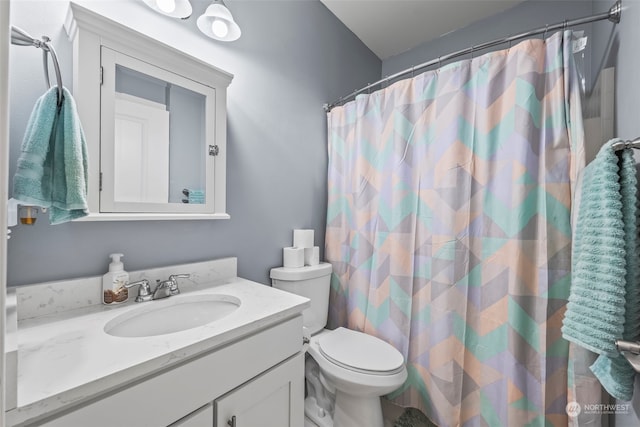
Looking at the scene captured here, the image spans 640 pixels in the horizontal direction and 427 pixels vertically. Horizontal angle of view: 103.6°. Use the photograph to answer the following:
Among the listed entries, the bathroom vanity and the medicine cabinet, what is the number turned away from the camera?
0

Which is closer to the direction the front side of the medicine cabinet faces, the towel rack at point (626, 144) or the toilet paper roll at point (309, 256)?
the towel rack

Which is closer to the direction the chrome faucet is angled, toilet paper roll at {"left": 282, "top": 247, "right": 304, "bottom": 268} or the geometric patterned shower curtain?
the geometric patterned shower curtain

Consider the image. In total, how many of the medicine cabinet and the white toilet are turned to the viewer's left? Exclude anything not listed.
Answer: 0

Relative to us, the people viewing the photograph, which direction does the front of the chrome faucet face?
facing the viewer and to the right of the viewer

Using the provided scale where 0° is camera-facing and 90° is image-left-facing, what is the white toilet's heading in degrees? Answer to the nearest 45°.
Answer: approximately 315°

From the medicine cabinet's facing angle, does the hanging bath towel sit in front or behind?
in front

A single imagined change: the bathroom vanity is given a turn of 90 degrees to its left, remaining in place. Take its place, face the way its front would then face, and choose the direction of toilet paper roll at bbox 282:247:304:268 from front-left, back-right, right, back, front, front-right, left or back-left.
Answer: front

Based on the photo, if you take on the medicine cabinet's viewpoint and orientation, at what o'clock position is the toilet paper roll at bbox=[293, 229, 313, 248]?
The toilet paper roll is roughly at 10 o'clock from the medicine cabinet.

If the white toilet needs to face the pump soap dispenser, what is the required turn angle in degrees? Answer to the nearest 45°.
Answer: approximately 90° to its right

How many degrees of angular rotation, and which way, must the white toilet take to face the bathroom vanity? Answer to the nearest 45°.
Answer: approximately 90° to its right

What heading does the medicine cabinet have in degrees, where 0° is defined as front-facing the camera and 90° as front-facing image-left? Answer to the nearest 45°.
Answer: approximately 315°
